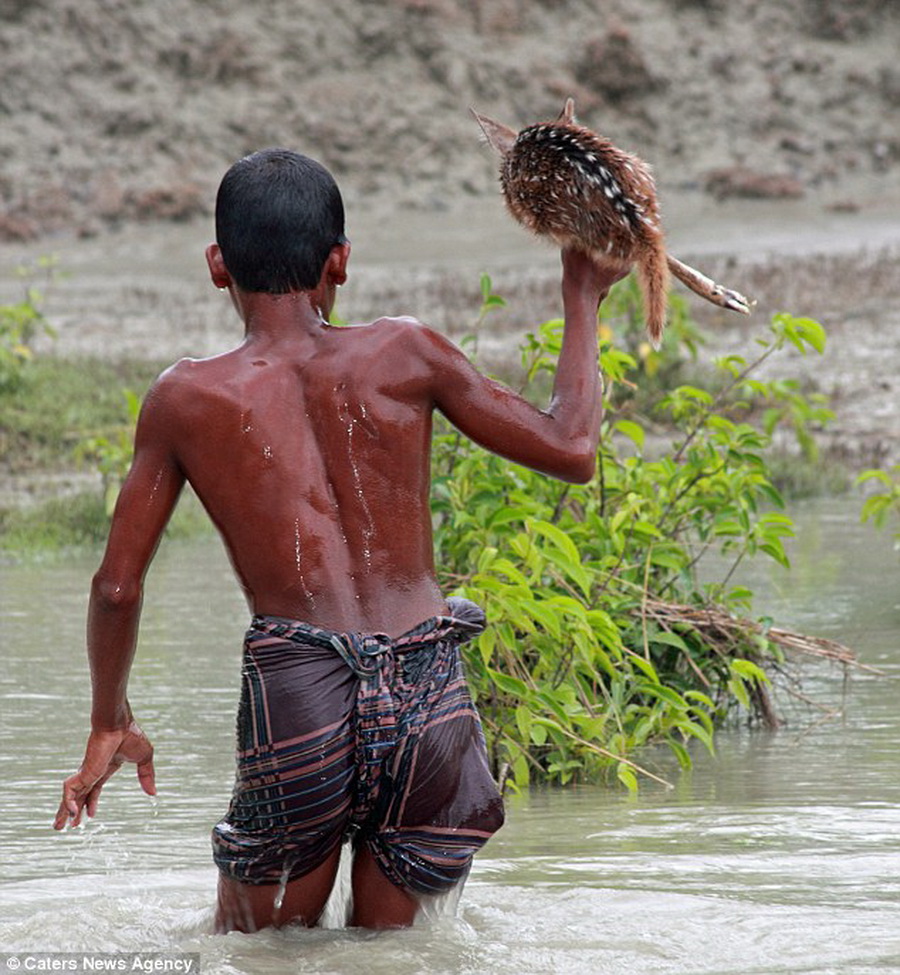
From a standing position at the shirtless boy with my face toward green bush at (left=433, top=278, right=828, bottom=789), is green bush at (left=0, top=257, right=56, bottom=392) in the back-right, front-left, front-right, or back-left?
front-left

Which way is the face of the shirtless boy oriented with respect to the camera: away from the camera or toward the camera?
away from the camera

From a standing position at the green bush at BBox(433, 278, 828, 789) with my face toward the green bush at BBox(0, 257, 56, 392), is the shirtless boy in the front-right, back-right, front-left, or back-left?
back-left

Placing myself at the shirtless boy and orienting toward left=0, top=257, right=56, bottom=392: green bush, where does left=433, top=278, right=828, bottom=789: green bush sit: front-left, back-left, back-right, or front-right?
front-right

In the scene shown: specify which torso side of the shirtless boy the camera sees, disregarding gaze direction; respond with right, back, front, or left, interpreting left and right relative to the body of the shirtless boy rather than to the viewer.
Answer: back

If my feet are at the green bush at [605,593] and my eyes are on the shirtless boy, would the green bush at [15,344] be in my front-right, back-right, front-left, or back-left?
back-right

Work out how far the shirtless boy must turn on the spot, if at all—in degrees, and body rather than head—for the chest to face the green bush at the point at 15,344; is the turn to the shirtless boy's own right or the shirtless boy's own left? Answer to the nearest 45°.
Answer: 0° — they already face it

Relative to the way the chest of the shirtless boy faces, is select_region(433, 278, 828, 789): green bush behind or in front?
in front
